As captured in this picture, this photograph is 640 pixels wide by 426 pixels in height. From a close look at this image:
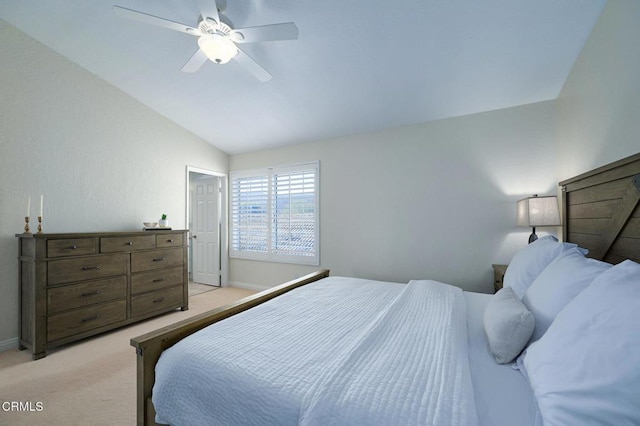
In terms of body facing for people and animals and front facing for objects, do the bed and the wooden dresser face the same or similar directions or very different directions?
very different directions

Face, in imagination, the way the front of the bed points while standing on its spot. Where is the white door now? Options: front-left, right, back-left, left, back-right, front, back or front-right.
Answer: front-right

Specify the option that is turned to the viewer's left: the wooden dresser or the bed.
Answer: the bed

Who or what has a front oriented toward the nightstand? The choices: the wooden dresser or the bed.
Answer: the wooden dresser

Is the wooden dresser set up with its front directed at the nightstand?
yes

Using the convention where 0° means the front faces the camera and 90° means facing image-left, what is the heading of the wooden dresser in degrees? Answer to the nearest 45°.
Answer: approximately 315°

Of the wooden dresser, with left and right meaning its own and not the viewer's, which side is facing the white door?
left

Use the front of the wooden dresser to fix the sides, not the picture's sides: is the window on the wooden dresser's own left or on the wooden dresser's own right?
on the wooden dresser's own left

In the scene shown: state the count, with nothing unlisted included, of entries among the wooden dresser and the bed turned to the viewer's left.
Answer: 1

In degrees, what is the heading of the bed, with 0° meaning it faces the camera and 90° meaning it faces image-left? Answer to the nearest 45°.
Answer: approximately 90°

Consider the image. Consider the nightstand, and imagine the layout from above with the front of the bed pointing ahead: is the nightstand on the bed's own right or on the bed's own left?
on the bed's own right

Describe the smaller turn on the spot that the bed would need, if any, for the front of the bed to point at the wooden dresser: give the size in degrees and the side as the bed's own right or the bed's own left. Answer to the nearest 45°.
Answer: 0° — it already faces it

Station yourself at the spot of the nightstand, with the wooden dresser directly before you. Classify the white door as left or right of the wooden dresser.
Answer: right
